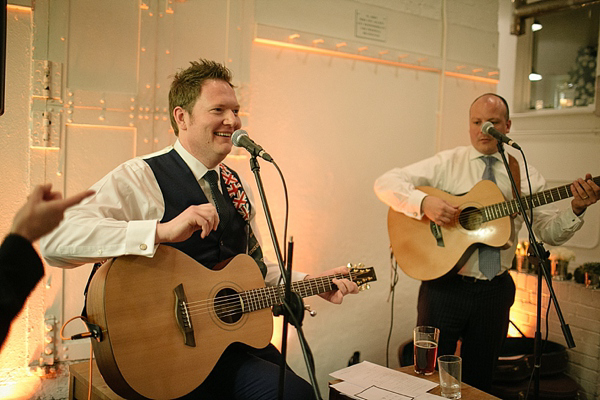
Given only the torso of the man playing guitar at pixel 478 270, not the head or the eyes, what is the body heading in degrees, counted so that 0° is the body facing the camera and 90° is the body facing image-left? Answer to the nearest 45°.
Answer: approximately 0°

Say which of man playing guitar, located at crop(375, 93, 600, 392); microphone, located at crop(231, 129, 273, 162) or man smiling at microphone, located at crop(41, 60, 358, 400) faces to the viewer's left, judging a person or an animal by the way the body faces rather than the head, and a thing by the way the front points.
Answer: the microphone

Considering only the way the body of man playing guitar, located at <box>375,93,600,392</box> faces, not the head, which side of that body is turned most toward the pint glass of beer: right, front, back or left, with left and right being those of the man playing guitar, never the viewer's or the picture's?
front

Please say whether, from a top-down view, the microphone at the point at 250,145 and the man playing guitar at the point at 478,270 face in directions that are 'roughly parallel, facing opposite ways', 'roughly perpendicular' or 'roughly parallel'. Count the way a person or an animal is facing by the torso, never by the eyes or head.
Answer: roughly perpendicular

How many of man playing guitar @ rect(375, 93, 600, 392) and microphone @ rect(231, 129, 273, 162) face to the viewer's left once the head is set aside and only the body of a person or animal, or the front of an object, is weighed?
1

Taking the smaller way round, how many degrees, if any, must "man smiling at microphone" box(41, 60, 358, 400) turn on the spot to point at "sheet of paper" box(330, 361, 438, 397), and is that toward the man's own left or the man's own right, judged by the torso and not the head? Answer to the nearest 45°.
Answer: approximately 45° to the man's own left

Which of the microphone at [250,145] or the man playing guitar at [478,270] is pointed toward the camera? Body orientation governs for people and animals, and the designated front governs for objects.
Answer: the man playing guitar

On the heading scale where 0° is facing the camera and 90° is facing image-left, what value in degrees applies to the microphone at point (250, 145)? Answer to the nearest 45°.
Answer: approximately 90°

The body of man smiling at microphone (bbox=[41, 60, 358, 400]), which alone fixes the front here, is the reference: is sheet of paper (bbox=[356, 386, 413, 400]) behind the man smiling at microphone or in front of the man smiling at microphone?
in front

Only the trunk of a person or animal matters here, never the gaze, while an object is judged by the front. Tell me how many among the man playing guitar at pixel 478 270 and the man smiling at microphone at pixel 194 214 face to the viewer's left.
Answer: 0
